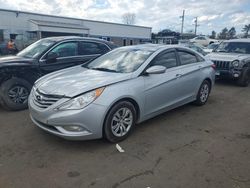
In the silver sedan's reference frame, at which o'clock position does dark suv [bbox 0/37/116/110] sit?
The dark suv is roughly at 3 o'clock from the silver sedan.

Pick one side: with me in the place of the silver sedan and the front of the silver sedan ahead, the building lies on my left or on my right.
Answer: on my right

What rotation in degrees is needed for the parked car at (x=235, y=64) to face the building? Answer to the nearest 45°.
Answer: approximately 90° to its right

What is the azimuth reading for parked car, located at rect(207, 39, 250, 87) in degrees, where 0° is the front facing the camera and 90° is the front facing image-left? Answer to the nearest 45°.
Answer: approximately 45°

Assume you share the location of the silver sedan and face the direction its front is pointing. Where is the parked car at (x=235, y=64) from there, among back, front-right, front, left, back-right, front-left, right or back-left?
back

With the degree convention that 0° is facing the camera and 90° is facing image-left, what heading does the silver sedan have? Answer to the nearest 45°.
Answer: approximately 45°
